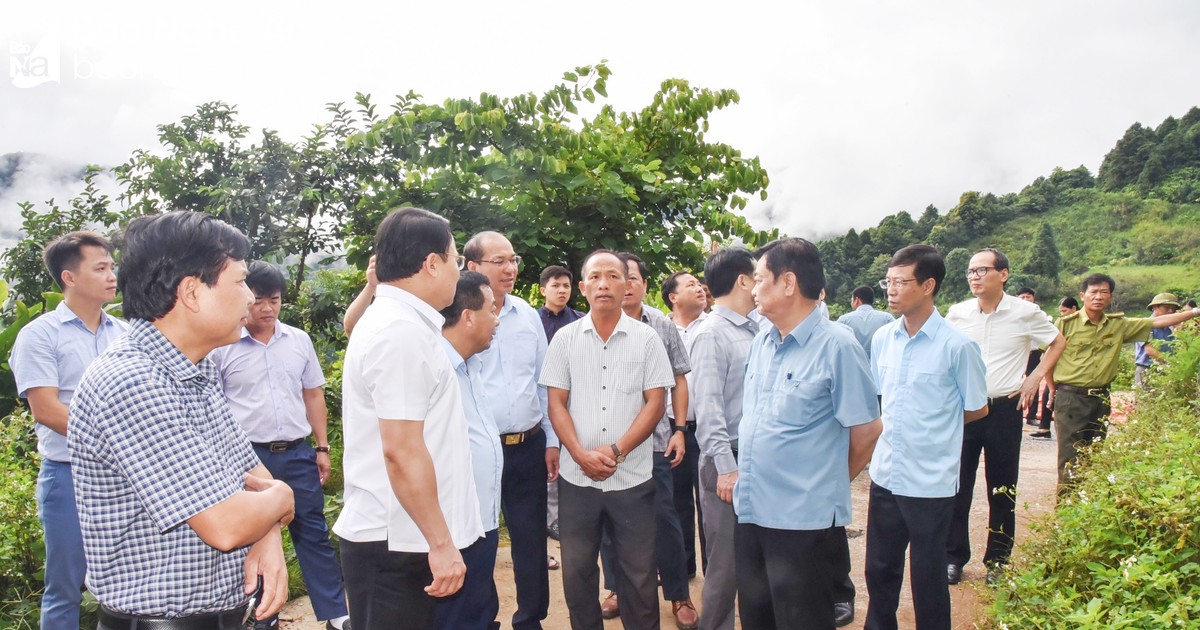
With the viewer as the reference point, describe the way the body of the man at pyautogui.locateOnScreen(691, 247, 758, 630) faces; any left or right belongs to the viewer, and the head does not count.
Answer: facing to the right of the viewer

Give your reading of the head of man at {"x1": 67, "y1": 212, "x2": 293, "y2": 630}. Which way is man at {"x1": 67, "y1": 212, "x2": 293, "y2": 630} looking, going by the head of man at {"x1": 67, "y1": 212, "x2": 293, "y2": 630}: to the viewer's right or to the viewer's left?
to the viewer's right

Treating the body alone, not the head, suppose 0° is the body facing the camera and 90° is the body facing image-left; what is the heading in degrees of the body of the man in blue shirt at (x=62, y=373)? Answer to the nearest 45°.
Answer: approximately 315°

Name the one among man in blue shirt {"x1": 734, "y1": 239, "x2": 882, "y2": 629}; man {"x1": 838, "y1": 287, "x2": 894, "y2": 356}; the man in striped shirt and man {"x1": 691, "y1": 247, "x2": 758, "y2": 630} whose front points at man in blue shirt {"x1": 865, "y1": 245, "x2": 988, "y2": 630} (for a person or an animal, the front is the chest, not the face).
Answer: man {"x1": 691, "y1": 247, "x2": 758, "y2": 630}

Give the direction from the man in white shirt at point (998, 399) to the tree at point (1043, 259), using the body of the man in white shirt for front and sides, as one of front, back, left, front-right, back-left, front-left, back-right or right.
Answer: back-right

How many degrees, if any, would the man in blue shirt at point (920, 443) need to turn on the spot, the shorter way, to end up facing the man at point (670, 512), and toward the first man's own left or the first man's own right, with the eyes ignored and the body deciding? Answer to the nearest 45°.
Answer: approximately 45° to the first man's own right

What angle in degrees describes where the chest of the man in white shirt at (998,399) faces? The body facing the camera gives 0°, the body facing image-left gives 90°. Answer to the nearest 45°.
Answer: approximately 45°

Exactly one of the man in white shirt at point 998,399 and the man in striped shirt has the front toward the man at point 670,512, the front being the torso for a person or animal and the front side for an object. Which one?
the man in white shirt

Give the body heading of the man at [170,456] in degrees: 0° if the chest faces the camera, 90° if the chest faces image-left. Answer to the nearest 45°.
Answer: approximately 270°

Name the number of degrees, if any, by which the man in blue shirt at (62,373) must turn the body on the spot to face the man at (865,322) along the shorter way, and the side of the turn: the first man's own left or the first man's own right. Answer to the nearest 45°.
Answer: approximately 45° to the first man's own left

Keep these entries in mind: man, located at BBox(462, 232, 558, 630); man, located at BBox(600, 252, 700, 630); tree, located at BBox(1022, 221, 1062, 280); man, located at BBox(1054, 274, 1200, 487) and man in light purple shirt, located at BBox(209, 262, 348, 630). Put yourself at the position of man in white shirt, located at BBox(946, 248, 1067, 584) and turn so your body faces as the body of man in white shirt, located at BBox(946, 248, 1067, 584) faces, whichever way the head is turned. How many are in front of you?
3
